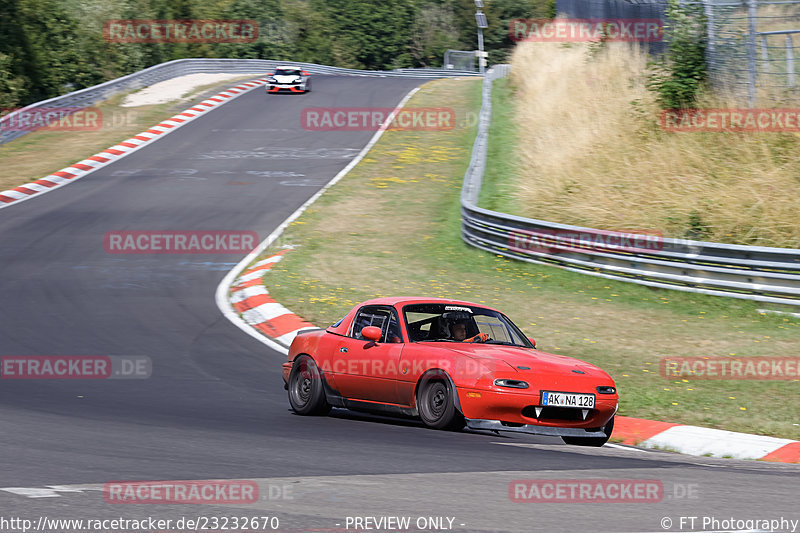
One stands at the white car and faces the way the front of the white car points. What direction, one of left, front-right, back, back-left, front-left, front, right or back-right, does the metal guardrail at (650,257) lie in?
front

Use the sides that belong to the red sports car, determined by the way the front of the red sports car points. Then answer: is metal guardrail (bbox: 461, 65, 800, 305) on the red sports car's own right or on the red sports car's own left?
on the red sports car's own left

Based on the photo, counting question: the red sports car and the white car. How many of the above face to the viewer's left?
0

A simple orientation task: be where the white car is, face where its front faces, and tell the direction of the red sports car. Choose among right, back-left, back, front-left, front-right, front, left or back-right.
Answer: front

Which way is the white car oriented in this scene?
toward the camera

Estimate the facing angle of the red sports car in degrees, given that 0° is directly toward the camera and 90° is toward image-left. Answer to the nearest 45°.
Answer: approximately 315°

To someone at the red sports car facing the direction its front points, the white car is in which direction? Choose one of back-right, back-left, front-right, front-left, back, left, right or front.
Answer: back-left

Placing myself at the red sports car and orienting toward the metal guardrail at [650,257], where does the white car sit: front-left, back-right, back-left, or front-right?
front-left
